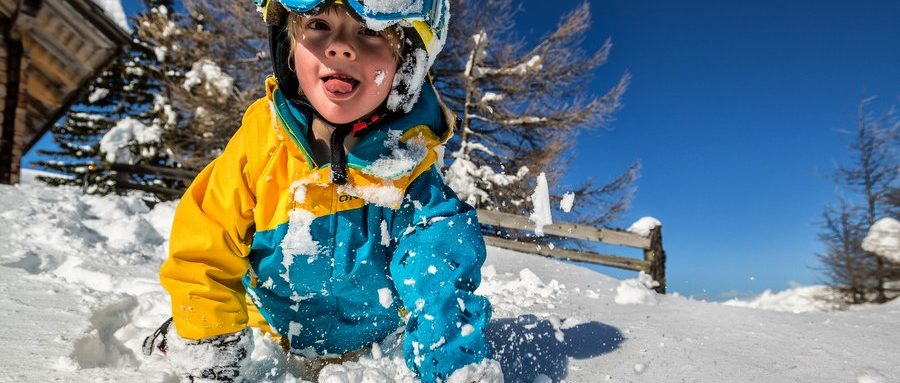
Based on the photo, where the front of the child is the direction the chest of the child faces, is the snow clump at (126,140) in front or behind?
behind

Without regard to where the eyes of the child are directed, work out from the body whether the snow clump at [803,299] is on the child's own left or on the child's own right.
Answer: on the child's own left

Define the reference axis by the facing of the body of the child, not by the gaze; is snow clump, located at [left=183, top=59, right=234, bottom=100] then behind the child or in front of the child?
behind

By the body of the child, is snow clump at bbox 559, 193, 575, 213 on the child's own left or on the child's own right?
on the child's own left

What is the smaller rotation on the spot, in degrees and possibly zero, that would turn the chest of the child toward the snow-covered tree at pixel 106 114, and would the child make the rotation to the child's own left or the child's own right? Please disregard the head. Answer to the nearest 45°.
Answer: approximately 135° to the child's own right

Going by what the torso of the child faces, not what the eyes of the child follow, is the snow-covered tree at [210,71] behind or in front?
behind

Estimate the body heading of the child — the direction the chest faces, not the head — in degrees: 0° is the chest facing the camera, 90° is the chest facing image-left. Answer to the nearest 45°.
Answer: approximately 0°
